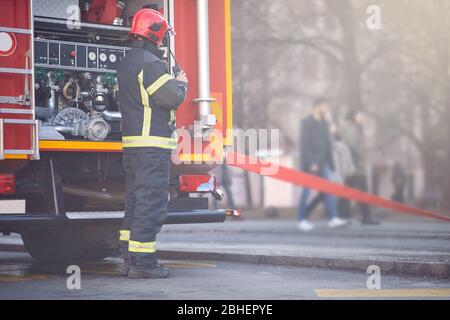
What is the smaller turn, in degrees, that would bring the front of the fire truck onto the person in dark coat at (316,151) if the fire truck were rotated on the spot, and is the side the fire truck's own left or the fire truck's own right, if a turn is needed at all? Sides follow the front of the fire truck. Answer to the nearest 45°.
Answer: approximately 45° to the fire truck's own right

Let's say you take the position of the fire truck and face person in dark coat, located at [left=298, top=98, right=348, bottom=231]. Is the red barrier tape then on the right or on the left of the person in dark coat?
right

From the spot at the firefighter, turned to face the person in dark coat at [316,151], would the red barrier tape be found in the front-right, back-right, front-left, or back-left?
front-right

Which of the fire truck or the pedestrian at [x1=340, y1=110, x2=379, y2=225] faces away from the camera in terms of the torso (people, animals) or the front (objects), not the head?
the fire truck

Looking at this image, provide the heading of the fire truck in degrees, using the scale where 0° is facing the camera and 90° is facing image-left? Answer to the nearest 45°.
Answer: approximately 180°
